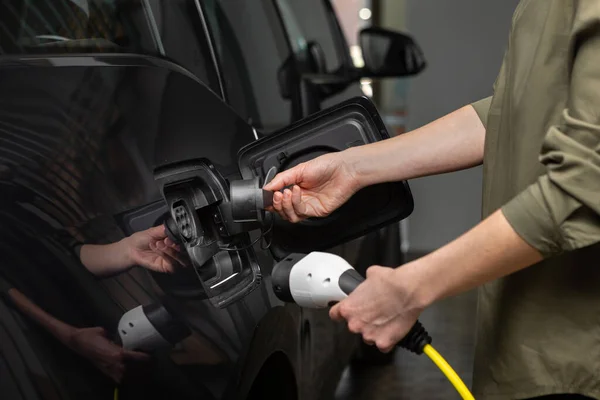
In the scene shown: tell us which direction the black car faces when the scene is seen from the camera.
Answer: facing away from the viewer and to the right of the viewer
